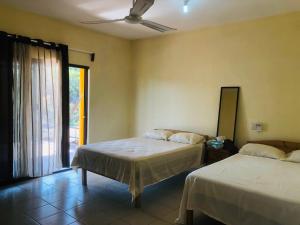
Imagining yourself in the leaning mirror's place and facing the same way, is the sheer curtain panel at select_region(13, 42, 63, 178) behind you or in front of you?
in front

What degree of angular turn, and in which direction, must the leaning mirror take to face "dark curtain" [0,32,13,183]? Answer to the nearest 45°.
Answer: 0° — it already faces it

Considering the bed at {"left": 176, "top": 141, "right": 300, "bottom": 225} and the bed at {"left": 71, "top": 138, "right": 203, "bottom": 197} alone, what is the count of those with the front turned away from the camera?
0

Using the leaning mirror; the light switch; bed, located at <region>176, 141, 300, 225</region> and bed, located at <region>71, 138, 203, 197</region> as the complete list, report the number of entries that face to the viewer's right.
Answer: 0

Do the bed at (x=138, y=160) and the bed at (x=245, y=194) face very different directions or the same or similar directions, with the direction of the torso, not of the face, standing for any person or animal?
same or similar directions

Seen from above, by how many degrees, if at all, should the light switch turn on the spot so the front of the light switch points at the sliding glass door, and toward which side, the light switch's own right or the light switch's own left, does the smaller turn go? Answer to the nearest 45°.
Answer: approximately 45° to the light switch's own right

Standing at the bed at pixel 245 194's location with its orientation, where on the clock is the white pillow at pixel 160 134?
The white pillow is roughly at 3 o'clock from the bed.

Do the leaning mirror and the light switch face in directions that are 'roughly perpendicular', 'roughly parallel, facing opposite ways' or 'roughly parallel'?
roughly parallel

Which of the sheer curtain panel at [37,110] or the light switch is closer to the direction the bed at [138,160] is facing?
the sheer curtain panel

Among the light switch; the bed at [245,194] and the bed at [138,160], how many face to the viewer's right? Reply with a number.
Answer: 0

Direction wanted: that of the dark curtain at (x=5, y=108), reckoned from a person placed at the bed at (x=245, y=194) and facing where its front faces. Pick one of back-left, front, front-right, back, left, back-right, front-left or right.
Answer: front-right

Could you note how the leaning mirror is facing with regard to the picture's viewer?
facing the viewer and to the left of the viewer

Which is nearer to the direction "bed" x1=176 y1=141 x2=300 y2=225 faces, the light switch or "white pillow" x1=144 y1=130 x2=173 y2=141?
the white pillow

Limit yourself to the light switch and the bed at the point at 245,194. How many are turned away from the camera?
0
